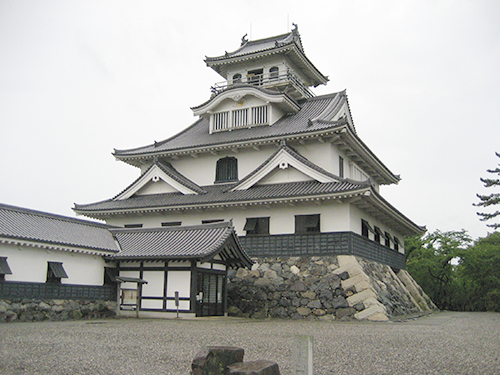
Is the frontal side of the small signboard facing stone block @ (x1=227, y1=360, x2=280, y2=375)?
yes

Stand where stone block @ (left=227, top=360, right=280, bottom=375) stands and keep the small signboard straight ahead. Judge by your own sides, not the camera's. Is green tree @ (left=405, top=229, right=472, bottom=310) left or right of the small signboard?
right

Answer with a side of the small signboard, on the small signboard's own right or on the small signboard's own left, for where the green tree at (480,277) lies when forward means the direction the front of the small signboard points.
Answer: on the small signboard's own left

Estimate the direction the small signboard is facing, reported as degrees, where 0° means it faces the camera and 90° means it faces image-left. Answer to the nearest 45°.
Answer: approximately 0°

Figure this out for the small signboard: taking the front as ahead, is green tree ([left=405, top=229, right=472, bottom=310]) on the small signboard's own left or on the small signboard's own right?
on the small signboard's own left

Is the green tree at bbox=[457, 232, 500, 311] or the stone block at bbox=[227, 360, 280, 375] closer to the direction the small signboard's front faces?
the stone block

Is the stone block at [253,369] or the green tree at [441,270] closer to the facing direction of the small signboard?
the stone block

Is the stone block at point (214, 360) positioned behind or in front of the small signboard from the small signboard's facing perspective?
in front

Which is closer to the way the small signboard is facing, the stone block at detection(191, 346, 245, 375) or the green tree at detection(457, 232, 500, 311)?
the stone block
